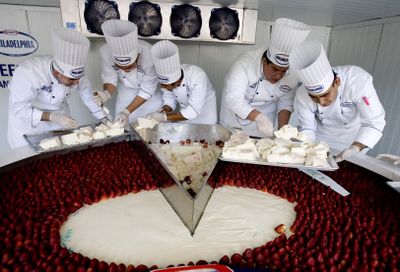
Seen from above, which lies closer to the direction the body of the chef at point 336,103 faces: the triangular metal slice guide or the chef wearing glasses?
the triangular metal slice guide

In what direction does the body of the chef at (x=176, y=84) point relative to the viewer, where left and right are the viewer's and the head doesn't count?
facing the viewer and to the left of the viewer

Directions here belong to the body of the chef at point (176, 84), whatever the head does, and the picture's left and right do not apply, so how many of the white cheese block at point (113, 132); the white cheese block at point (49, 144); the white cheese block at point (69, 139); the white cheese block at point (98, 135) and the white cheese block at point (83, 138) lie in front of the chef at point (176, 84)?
5

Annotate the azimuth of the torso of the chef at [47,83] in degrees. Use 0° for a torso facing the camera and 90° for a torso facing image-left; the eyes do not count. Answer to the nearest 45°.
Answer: approximately 315°

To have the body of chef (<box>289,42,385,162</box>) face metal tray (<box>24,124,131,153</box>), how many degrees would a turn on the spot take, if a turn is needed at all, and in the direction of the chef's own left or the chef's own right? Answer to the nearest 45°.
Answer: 0° — they already face it

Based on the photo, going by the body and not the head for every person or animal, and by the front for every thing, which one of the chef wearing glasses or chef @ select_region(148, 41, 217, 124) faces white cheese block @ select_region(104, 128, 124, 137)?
the chef

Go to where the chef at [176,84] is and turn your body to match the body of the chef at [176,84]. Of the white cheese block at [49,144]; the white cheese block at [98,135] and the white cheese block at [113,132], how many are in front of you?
3

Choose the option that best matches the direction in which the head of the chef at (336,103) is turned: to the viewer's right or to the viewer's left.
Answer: to the viewer's left

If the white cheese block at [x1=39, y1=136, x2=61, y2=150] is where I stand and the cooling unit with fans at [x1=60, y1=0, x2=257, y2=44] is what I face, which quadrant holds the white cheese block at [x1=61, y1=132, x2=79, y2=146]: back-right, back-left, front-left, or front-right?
front-right

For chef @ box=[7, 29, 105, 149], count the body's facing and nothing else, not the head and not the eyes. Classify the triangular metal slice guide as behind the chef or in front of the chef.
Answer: in front

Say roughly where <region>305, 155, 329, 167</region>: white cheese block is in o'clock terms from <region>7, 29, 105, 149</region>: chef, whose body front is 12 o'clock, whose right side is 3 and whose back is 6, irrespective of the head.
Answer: The white cheese block is roughly at 12 o'clock from the chef.

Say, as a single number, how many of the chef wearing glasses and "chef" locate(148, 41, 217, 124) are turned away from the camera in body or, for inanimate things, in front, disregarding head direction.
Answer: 0

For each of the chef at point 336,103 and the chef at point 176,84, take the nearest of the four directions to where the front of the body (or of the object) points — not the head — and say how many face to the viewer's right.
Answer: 0

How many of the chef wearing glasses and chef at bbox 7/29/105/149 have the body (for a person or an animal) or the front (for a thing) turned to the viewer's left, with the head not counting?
0

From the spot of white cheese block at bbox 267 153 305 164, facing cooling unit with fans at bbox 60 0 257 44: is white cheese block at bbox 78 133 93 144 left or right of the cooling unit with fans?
left
